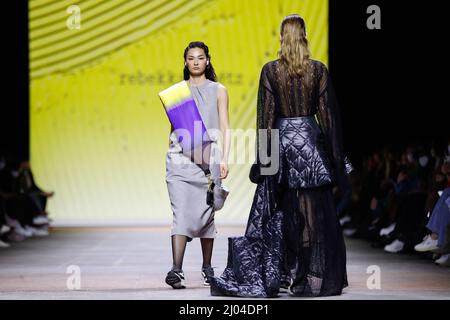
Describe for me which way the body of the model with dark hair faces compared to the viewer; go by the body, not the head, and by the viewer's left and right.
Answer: facing the viewer

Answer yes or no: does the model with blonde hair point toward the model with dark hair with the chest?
no

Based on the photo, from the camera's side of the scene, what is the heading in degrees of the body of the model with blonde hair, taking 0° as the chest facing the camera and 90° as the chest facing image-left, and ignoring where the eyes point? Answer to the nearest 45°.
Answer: approximately 180°

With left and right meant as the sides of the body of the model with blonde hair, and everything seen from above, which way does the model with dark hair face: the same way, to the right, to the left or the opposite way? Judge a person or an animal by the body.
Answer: the opposite way

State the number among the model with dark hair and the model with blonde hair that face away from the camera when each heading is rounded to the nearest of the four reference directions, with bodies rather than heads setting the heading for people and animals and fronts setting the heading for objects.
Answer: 1

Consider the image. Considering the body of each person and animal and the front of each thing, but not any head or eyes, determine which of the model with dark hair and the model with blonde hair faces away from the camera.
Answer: the model with blonde hair

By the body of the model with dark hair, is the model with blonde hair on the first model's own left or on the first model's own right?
on the first model's own left
